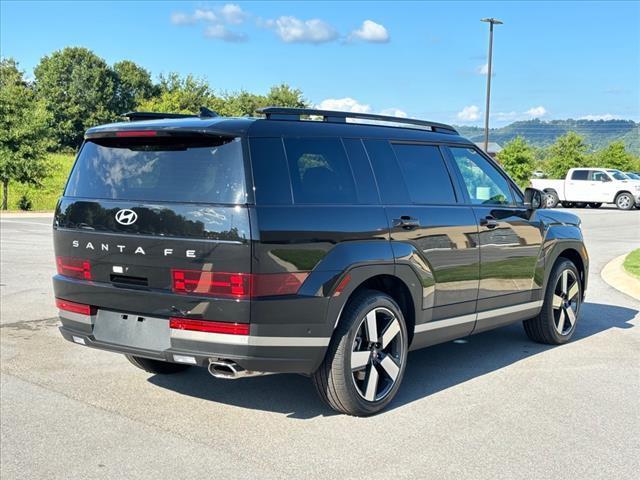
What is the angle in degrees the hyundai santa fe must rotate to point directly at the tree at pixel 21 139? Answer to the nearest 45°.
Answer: approximately 90° to its left

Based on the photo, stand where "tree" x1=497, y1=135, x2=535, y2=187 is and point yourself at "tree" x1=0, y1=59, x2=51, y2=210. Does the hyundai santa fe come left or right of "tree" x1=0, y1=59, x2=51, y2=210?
left

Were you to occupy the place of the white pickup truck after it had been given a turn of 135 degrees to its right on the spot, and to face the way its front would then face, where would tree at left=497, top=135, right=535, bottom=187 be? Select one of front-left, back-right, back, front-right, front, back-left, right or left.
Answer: right

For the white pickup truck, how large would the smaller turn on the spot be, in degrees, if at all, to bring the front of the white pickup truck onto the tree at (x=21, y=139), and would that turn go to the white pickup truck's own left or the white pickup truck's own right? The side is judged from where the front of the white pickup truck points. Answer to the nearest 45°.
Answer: approximately 135° to the white pickup truck's own right

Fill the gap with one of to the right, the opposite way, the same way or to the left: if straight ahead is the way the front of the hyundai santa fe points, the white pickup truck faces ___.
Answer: to the right

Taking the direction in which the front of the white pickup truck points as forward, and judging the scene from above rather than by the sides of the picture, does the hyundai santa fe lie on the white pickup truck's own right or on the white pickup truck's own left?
on the white pickup truck's own right

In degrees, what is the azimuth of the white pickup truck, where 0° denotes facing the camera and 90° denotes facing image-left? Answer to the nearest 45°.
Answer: approximately 270°

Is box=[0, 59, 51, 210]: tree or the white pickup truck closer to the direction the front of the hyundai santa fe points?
the white pickup truck

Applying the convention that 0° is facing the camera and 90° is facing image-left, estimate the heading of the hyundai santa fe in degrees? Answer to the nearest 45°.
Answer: approximately 225°
